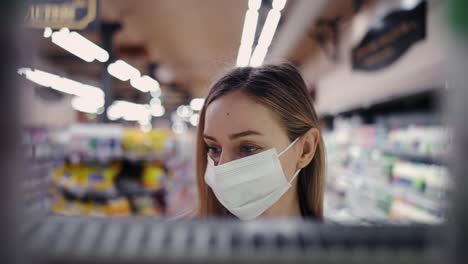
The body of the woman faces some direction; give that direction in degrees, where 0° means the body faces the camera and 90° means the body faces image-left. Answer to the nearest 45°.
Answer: approximately 45°

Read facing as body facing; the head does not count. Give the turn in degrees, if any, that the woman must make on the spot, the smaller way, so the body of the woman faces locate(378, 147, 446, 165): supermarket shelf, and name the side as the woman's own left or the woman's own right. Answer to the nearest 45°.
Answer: approximately 180°

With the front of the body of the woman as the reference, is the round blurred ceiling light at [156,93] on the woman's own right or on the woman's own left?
on the woman's own right

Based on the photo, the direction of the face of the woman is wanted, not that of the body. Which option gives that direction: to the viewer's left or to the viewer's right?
to the viewer's left

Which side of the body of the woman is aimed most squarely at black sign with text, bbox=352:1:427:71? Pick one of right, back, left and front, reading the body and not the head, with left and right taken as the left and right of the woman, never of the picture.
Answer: back

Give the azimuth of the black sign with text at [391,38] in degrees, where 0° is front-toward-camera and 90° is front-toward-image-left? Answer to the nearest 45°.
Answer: approximately 45°

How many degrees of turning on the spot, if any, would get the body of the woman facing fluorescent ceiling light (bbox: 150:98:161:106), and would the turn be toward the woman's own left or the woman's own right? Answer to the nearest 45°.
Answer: approximately 135° to the woman's own right

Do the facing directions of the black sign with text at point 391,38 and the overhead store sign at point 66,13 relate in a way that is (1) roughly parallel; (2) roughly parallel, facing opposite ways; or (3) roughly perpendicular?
roughly perpendicular
